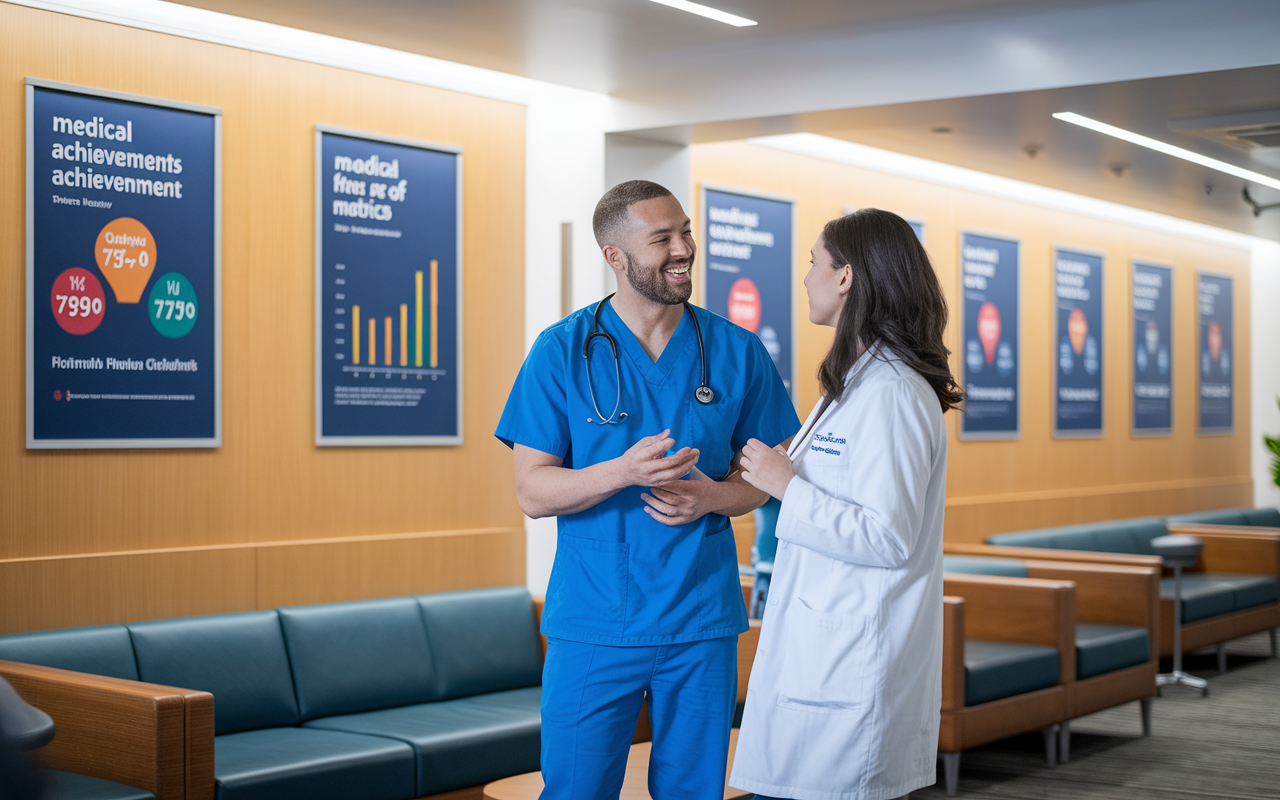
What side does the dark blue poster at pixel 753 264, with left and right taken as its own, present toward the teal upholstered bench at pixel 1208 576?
left

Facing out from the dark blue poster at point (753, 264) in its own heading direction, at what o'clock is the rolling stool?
The rolling stool is roughly at 10 o'clock from the dark blue poster.

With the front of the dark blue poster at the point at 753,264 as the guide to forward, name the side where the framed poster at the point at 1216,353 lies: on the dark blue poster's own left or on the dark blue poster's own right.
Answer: on the dark blue poster's own left

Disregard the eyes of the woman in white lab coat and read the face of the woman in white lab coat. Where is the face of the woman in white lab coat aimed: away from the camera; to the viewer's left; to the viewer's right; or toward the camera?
to the viewer's left

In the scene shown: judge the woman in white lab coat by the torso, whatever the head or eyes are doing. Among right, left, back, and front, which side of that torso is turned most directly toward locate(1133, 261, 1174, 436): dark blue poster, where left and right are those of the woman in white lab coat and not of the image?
right

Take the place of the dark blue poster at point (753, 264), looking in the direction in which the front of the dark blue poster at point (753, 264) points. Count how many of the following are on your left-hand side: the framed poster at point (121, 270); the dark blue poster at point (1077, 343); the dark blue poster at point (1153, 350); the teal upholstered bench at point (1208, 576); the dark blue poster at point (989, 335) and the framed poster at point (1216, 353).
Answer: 5

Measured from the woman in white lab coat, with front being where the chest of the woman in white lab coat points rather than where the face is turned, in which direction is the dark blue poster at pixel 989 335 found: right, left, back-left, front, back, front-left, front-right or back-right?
right

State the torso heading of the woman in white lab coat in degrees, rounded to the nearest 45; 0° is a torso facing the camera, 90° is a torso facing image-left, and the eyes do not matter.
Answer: approximately 90°

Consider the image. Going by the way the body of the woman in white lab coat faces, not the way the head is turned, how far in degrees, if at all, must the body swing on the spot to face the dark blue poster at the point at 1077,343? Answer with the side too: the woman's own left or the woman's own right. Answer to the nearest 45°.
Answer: approximately 90° to the woman's own right

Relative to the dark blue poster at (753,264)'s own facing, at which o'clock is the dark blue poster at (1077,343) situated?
the dark blue poster at (1077,343) is roughly at 9 o'clock from the dark blue poster at (753,264).

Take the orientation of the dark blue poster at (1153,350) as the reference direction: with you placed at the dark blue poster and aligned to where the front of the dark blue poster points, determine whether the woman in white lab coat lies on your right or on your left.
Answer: on your right

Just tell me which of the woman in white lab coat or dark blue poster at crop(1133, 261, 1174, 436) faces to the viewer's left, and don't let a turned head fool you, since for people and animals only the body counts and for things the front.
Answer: the woman in white lab coat
